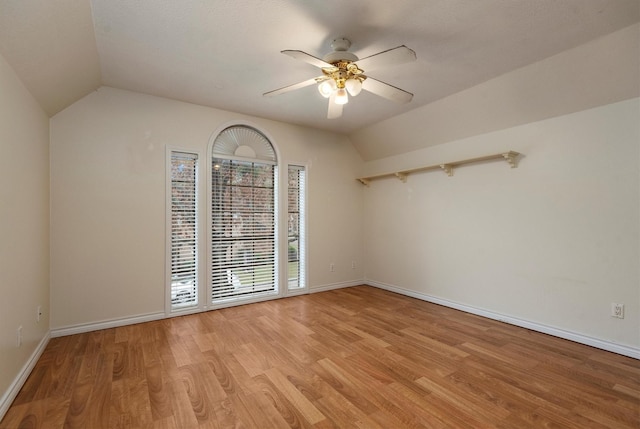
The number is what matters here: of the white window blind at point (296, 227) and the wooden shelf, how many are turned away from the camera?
0

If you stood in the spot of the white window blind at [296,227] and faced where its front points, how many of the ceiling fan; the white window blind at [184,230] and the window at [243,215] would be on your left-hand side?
0

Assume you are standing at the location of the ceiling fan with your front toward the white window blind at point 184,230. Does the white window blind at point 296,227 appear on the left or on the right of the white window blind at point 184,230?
right

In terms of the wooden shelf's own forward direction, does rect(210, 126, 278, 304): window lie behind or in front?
in front

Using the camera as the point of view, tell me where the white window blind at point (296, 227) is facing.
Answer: facing the viewer and to the right of the viewer

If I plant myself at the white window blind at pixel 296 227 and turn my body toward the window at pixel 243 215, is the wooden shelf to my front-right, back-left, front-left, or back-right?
back-left

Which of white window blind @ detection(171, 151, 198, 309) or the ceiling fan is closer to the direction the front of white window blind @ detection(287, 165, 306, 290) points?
the ceiling fan

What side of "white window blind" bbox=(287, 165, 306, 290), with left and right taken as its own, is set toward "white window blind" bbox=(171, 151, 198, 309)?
right

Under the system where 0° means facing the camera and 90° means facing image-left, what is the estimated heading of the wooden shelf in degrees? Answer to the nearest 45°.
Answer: approximately 45°

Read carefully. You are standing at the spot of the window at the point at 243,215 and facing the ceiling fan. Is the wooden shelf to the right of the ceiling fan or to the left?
left

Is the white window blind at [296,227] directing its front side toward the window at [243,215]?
no
